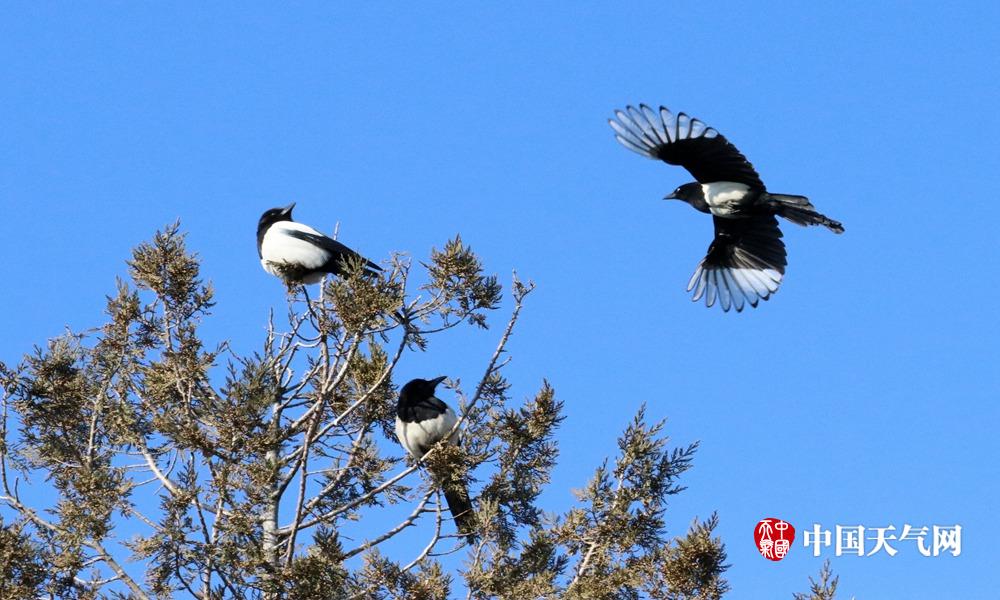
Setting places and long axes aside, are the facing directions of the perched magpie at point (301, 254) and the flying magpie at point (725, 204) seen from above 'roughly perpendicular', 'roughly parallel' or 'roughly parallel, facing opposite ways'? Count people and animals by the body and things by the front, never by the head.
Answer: roughly parallel

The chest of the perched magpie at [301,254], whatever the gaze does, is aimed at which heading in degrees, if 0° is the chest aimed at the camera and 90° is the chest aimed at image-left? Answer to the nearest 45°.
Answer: approximately 90°

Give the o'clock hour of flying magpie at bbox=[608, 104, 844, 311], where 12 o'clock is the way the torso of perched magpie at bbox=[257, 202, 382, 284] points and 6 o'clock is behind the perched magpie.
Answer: The flying magpie is roughly at 6 o'clock from the perched magpie.

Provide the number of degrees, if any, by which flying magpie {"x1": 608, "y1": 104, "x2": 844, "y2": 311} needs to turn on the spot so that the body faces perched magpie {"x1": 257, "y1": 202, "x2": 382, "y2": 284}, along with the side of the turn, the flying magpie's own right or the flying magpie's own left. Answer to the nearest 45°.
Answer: approximately 45° to the flying magpie's own left

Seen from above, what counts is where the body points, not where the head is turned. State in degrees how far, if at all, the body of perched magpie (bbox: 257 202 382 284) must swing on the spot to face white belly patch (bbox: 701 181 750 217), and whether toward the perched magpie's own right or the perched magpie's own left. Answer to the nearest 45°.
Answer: approximately 180°

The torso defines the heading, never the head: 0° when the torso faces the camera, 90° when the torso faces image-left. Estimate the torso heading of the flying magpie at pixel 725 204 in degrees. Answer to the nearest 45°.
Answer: approximately 90°

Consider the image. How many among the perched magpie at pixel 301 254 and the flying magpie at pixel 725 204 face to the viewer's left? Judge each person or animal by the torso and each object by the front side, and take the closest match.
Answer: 2
